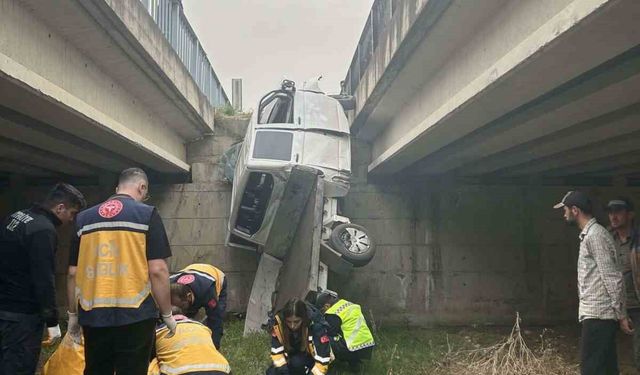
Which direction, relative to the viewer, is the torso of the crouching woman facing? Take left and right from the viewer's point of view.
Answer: facing the viewer

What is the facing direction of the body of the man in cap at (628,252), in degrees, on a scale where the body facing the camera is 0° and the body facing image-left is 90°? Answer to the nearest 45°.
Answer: approximately 45°

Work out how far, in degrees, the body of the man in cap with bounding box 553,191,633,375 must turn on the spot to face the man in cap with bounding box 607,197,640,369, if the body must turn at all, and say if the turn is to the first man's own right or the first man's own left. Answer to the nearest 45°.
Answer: approximately 90° to the first man's own right

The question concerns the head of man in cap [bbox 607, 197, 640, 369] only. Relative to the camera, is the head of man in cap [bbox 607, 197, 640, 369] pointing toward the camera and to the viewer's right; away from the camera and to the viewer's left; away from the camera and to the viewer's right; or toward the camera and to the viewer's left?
toward the camera and to the viewer's left

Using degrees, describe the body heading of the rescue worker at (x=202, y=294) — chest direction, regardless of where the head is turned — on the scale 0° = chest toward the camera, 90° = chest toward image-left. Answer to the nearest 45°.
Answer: approximately 45°

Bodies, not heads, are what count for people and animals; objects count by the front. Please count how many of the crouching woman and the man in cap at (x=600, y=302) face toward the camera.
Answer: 1

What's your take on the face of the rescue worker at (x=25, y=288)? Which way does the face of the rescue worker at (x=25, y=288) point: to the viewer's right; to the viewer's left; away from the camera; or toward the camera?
to the viewer's right

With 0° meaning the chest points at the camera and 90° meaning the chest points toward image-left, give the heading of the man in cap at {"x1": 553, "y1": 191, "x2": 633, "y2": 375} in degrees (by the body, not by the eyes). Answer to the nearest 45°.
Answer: approximately 90°

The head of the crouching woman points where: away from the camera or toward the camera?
toward the camera

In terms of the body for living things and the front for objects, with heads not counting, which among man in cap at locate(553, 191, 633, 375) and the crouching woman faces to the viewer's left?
the man in cap

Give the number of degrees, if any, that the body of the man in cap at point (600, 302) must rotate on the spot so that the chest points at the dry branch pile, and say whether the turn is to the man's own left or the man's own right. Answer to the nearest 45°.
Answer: approximately 45° to the man's own right
